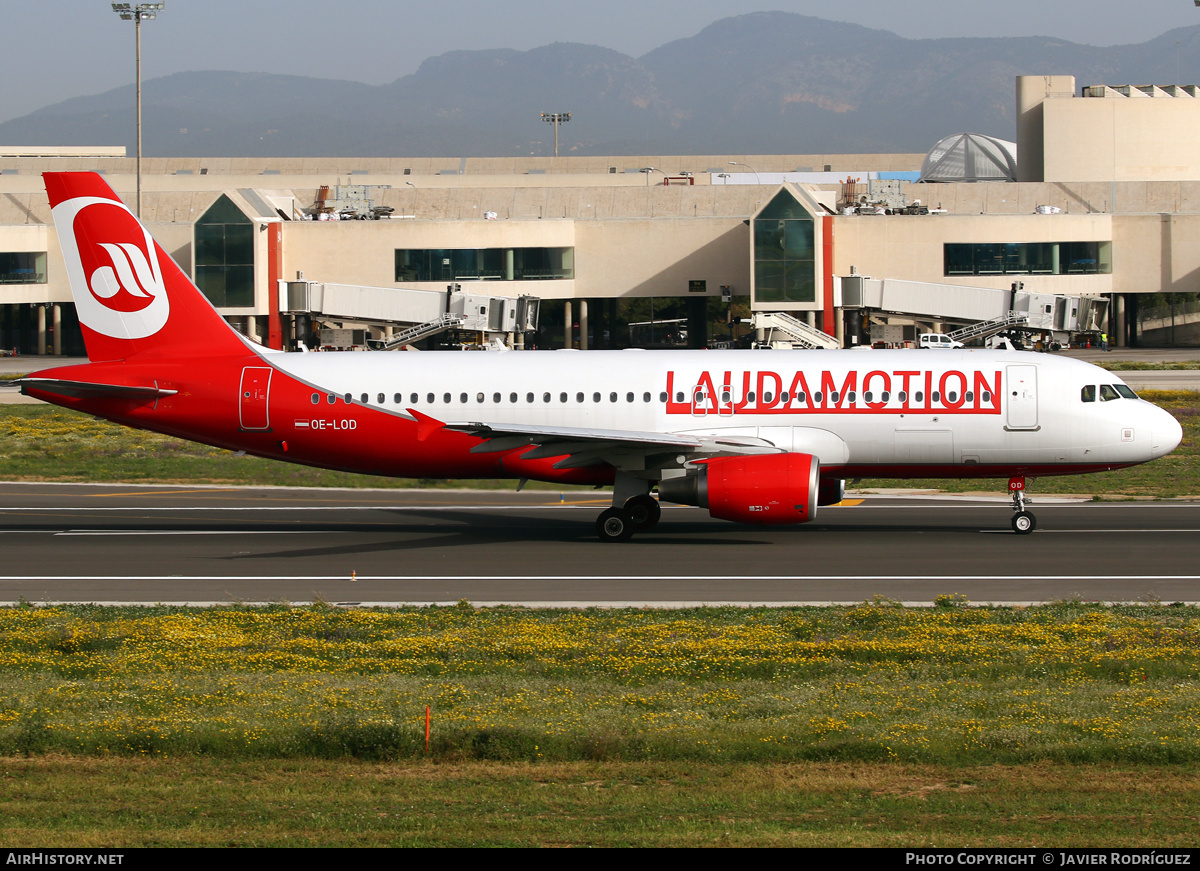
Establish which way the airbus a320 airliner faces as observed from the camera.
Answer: facing to the right of the viewer
